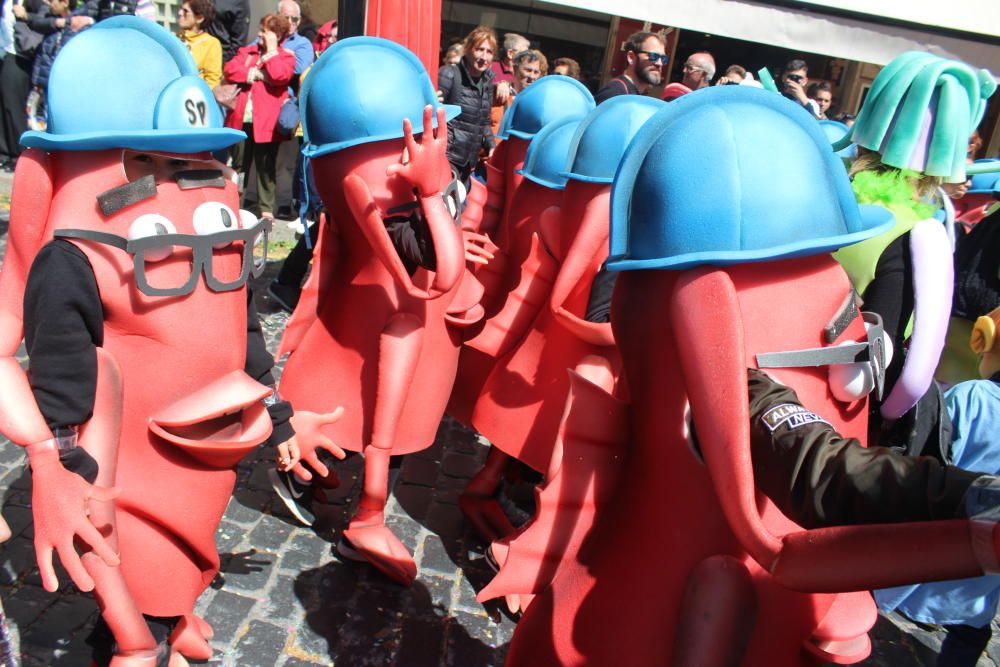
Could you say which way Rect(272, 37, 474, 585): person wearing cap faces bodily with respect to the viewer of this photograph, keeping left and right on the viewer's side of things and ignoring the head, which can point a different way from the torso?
facing to the right of the viewer

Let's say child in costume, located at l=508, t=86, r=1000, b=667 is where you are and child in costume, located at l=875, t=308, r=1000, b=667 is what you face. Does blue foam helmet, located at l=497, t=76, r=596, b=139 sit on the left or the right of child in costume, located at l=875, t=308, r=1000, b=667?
left

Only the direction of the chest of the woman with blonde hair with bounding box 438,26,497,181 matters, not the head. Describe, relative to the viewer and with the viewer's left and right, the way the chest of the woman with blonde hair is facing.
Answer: facing the viewer and to the right of the viewer

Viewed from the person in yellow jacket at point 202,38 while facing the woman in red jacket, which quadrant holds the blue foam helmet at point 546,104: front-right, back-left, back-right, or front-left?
front-right

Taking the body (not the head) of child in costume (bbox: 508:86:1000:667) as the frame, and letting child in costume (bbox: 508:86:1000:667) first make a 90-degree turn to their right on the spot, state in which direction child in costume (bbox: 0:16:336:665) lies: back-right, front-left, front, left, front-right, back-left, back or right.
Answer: right

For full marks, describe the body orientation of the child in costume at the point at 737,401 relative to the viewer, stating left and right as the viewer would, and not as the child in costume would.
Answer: facing to the right of the viewer

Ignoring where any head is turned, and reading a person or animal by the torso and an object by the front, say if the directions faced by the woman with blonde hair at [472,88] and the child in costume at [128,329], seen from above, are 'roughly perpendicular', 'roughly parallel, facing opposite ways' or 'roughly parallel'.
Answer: roughly parallel
